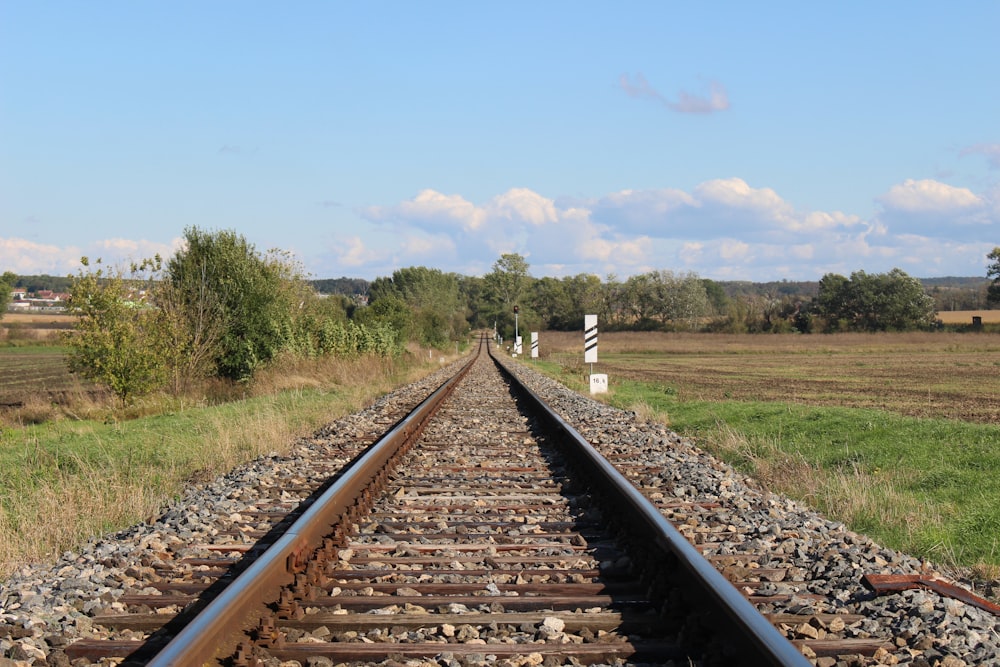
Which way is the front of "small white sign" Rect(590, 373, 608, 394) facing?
toward the camera

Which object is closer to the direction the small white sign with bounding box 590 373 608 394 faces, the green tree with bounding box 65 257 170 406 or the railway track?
the railway track

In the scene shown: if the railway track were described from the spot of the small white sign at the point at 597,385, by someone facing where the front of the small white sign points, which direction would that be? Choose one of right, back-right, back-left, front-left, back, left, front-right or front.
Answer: front

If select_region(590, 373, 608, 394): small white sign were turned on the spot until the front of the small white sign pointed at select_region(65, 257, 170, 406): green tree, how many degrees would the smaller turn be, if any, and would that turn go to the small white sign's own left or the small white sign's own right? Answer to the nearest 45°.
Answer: approximately 90° to the small white sign's own right
